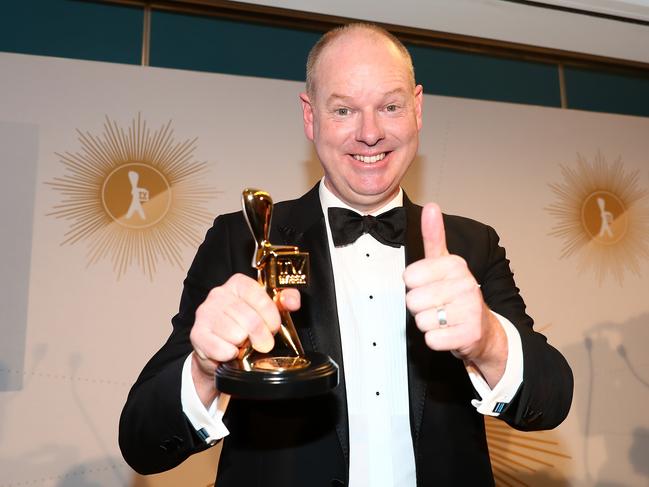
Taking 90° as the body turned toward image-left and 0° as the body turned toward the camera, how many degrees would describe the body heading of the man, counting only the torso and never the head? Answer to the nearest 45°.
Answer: approximately 0°
